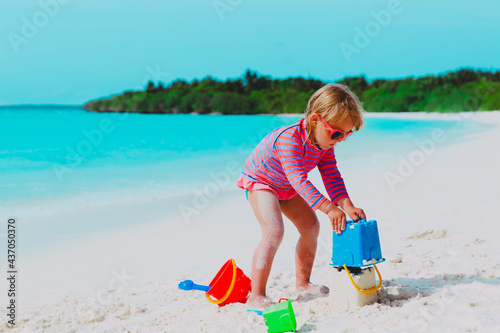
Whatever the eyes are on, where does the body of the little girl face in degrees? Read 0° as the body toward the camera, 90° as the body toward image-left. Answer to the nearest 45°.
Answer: approximately 315°

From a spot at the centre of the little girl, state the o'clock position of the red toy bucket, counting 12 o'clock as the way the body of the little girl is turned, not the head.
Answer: The red toy bucket is roughly at 5 o'clock from the little girl.

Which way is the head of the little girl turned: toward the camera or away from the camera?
toward the camera
